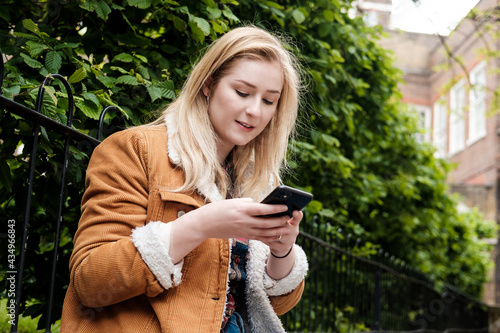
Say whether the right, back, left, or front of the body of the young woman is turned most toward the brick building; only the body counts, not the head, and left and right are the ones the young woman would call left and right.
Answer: left

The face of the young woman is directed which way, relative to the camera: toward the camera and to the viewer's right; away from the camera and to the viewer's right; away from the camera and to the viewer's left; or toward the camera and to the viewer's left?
toward the camera and to the viewer's right
